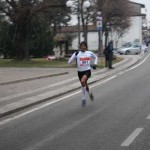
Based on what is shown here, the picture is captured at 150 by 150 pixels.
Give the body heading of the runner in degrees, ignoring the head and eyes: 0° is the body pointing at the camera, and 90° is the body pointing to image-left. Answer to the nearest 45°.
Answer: approximately 0°

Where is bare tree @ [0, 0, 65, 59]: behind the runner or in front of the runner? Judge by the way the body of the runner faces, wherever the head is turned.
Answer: behind
